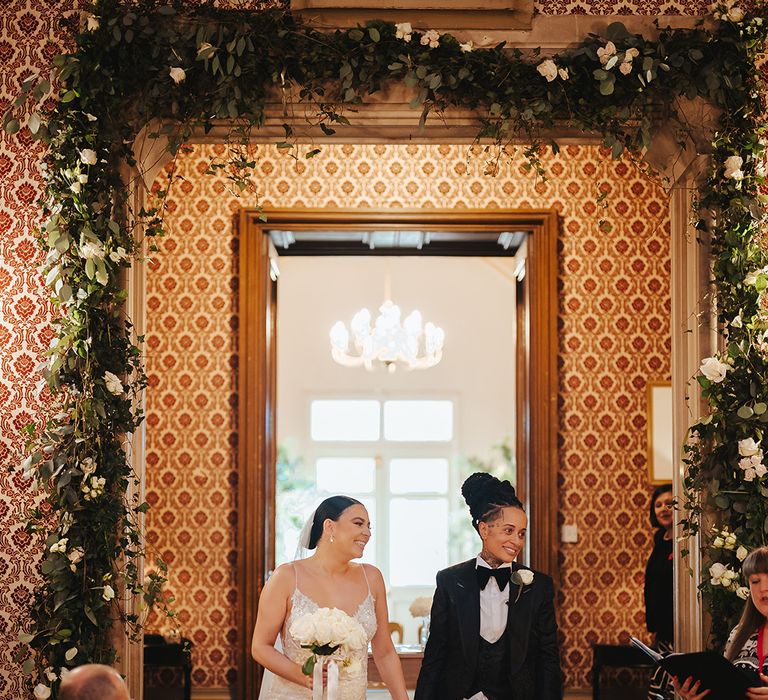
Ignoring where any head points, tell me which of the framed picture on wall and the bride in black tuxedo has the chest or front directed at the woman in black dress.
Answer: the framed picture on wall

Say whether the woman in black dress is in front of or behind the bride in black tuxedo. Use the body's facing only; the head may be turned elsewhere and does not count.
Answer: behind

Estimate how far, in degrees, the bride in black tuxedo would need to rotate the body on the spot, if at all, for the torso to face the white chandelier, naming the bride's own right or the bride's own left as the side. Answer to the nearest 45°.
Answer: approximately 180°

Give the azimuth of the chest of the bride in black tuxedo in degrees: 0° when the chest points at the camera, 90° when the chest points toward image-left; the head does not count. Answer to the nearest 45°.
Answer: approximately 0°

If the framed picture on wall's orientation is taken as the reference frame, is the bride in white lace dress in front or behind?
in front
